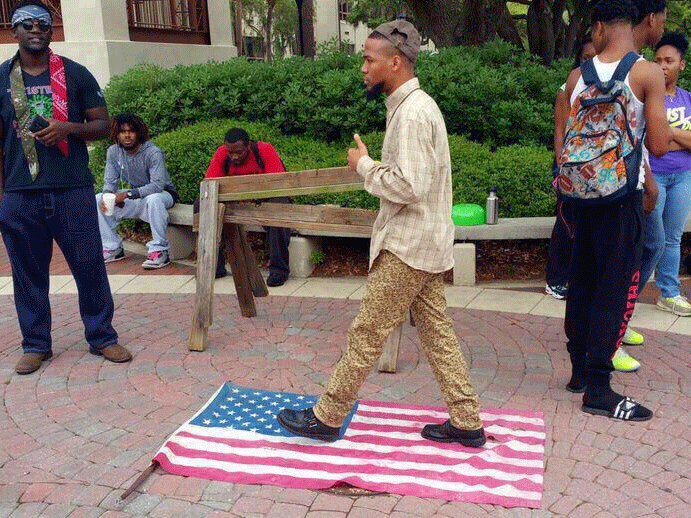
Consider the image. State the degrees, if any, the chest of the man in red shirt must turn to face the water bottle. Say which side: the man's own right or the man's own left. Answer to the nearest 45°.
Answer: approximately 90° to the man's own left

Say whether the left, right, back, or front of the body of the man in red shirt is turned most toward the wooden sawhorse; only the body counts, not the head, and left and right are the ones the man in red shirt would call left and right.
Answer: front

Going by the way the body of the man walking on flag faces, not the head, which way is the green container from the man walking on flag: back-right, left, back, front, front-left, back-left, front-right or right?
right

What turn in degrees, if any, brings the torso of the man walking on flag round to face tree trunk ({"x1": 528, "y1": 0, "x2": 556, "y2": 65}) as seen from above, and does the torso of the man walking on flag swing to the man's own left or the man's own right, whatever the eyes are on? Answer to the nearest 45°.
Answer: approximately 90° to the man's own right

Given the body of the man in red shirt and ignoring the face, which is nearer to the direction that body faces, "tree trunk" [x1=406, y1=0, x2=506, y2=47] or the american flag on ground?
the american flag on ground

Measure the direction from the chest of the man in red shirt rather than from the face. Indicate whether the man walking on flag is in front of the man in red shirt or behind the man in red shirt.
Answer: in front

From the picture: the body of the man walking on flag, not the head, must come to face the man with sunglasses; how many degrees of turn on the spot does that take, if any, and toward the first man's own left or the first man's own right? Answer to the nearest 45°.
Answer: approximately 45° to the first man's own right

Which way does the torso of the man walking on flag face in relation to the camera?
to the viewer's left

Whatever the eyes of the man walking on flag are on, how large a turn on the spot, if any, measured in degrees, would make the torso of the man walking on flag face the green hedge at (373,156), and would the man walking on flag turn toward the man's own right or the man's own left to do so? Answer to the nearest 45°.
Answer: approximately 90° to the man's own right

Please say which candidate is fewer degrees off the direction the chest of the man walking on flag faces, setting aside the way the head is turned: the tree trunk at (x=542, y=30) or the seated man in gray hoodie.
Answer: the seated man in gray hoodie

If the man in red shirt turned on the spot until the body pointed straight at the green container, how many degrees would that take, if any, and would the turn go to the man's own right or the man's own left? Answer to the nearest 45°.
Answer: approximately 90° to the man's own left

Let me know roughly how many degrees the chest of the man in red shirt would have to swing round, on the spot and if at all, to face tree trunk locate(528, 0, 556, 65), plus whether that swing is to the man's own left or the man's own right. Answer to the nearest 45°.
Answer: approximately 135° to the man's own left

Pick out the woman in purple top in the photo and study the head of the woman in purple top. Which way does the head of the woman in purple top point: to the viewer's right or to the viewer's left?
to the viewer's left
